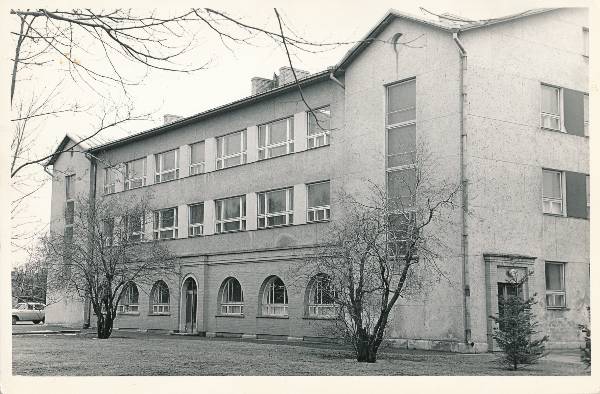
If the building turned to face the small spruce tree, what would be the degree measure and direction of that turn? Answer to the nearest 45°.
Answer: approximately 45° to its left

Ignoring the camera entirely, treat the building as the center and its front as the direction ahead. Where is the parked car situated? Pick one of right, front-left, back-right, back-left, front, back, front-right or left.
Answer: right

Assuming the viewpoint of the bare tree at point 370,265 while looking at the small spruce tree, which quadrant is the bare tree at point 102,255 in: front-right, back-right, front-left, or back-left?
back-left

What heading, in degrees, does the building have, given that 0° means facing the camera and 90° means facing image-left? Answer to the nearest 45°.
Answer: approximately 45°
